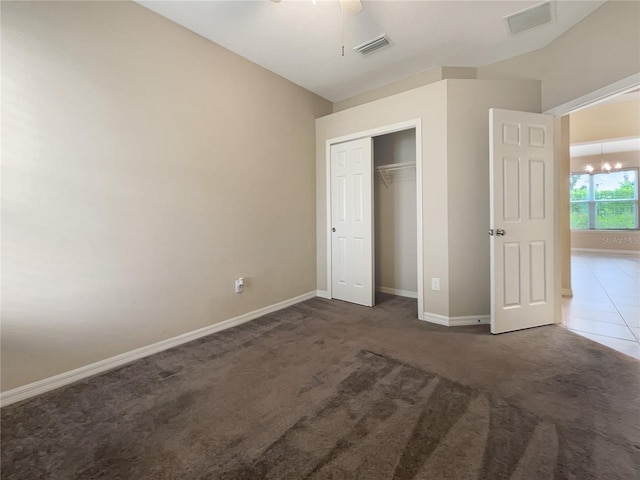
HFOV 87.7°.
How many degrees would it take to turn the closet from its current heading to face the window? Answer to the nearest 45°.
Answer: approximately 180°

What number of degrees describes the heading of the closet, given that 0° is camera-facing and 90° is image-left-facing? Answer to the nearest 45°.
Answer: approximately 45°

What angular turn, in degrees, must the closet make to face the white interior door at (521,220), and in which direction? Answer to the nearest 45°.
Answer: approximately 90° to its left

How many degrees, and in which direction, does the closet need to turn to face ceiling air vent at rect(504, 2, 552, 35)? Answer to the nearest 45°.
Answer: approximately 90° to its left
